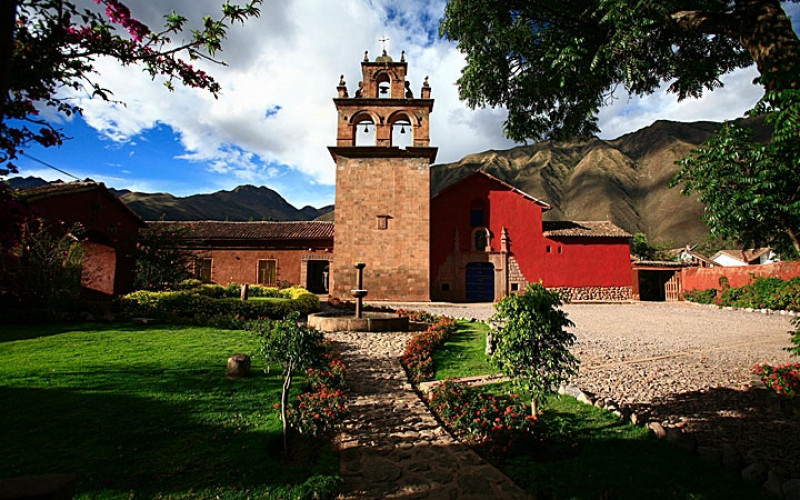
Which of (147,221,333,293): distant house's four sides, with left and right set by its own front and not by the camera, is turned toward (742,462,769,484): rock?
front

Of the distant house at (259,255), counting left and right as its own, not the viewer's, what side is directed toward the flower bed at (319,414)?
front

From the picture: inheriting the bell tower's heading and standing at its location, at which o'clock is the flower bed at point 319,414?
The flower bed is roughly at 12 o'clock from the bell tower.

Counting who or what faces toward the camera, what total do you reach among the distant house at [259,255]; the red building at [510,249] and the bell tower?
3

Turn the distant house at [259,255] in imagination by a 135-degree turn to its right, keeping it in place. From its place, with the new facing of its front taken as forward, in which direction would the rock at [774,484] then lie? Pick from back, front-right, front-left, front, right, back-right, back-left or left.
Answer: back-left

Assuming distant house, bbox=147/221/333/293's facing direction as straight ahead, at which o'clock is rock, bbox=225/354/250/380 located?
The rock is roughly at 12 o'clock from the distant house.

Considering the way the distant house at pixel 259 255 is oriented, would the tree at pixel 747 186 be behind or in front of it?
in front

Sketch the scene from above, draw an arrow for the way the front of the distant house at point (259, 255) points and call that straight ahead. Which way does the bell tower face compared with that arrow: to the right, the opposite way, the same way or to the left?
the same way

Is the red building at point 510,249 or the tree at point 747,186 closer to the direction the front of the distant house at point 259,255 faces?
the tree

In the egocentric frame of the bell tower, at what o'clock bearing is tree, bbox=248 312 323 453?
The tree is roughly at 12 o'clock from the bell tower.

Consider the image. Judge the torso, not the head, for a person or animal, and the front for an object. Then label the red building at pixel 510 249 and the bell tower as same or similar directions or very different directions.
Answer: same or similar directions

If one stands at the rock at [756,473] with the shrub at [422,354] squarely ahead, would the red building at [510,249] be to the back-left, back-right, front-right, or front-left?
front-right

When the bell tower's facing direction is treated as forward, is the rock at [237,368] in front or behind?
in front

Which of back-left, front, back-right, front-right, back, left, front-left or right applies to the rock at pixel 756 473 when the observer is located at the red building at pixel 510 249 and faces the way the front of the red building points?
front

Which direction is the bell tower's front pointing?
toward the camera

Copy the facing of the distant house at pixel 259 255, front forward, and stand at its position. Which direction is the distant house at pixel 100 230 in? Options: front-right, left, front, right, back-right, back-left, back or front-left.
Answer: front-right

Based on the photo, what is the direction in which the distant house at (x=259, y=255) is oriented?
toward the camera
